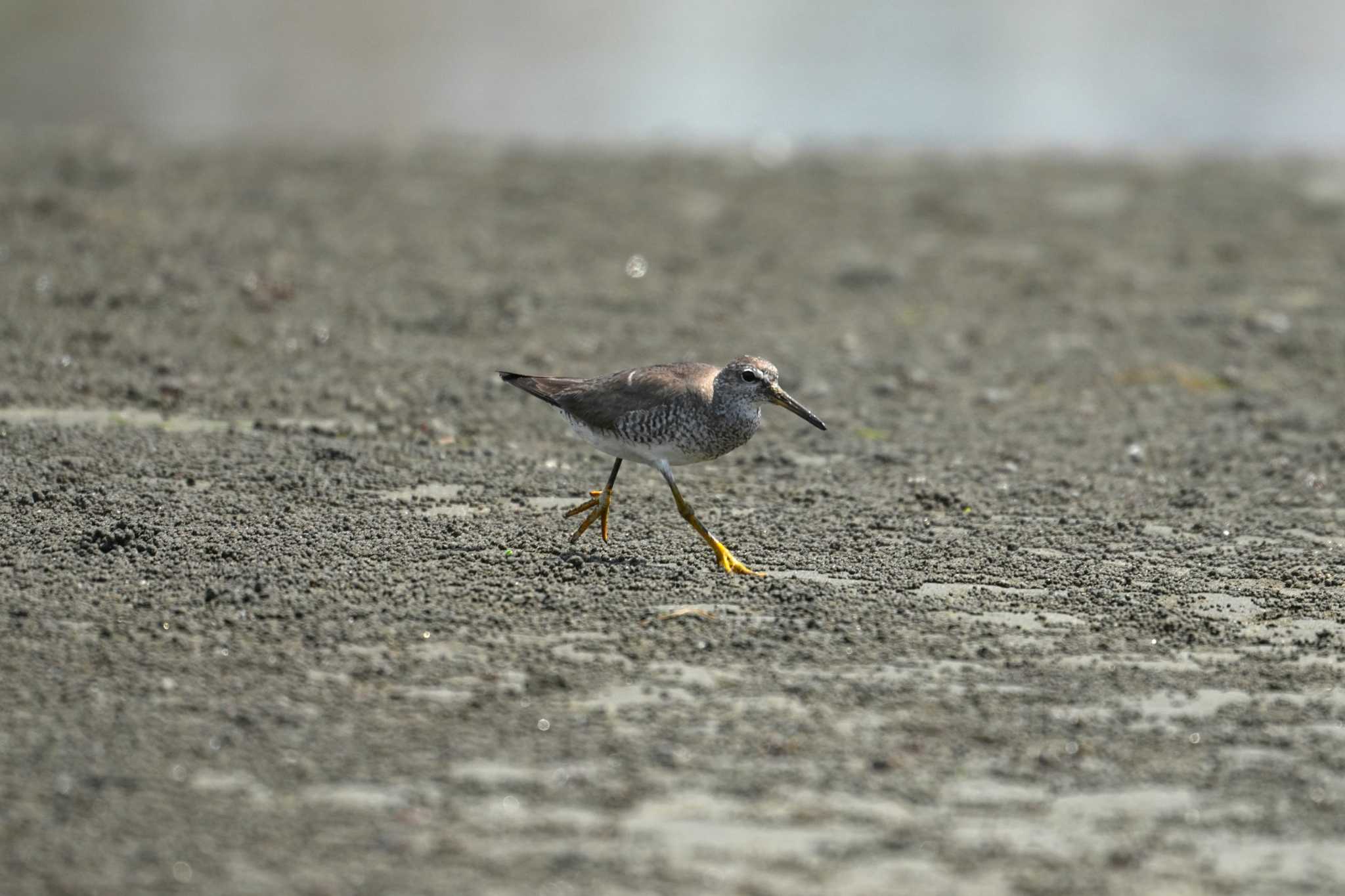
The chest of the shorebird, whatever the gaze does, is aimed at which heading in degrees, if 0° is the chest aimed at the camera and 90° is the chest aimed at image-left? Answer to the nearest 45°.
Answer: approximately 270°
